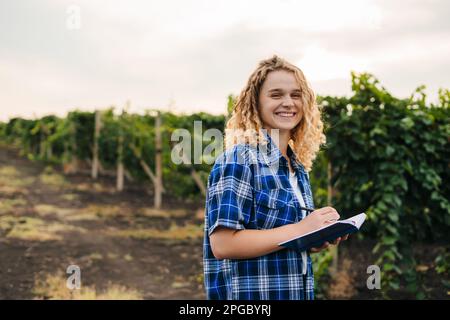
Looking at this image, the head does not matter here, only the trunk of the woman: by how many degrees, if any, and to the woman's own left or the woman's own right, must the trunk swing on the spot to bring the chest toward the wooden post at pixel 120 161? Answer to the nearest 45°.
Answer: approximately 135° to the woman's own left

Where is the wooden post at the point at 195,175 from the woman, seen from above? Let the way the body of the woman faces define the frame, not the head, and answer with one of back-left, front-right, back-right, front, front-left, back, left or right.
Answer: back-left

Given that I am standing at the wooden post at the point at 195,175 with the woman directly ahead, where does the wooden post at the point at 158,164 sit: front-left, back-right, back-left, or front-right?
back-right

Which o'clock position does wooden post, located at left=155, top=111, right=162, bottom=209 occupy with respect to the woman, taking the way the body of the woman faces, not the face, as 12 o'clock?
The wooden post is roughly at 7 o'clock from the woman.

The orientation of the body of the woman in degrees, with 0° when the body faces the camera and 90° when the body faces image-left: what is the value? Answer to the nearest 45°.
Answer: approximately 315°

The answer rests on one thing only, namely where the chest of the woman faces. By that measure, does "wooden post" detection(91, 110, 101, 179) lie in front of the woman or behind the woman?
behind
